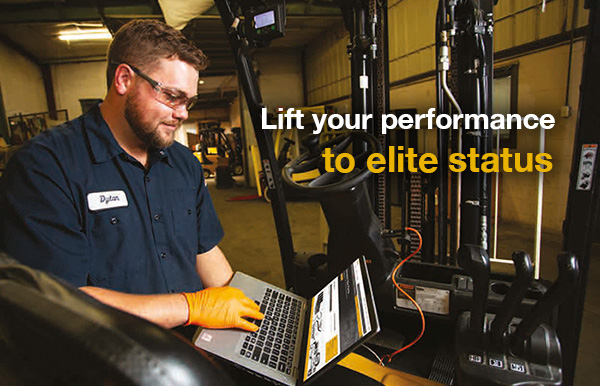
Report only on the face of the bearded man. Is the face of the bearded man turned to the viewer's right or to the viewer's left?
to the viewer's right

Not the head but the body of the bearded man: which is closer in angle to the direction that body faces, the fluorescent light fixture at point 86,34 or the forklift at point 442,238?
the forklift

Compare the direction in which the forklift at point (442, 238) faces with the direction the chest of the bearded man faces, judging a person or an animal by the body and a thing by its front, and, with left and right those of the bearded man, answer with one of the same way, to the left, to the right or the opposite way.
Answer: to the left

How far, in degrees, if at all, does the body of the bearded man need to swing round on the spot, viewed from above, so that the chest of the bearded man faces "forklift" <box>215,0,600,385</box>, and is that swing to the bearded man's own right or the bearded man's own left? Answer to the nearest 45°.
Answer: approximately 45° to the bearded man's own left

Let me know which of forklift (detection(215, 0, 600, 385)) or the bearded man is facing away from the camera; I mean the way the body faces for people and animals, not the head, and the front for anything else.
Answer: the forklift

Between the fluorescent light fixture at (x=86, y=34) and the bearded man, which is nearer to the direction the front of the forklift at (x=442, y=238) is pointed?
the fluorescent light fixture

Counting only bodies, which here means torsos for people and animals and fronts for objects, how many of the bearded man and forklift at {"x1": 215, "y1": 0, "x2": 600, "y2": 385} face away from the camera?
1

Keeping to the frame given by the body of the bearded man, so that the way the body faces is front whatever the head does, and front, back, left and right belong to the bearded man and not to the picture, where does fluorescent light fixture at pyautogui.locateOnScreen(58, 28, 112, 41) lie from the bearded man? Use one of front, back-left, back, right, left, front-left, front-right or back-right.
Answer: back-left

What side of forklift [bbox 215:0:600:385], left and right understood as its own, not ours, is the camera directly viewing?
back

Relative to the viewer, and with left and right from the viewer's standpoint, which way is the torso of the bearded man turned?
facing the viewer and to the right of the viewer

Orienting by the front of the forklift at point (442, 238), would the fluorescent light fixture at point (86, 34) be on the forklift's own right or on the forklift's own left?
on the forklift's own left
